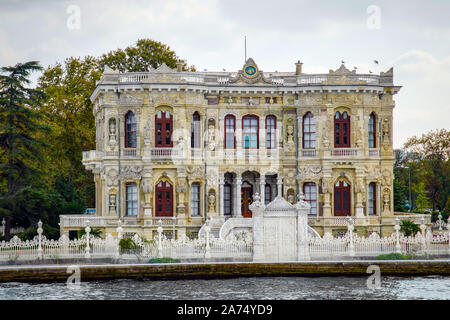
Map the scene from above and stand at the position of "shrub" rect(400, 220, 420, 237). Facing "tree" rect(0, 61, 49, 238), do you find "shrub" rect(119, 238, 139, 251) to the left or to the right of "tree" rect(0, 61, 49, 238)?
left

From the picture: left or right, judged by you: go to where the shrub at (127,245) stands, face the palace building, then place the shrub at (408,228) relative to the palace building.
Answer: right

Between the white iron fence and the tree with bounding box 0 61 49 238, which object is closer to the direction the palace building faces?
the white iron fence

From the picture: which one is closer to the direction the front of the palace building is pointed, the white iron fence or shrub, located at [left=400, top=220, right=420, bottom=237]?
the white iron fence

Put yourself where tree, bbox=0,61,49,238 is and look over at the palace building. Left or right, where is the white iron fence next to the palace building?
right

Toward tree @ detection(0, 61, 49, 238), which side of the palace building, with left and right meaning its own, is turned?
right

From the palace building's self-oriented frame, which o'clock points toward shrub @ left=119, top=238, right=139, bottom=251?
The shrub is roughly at 1 o'clock from the palace building.

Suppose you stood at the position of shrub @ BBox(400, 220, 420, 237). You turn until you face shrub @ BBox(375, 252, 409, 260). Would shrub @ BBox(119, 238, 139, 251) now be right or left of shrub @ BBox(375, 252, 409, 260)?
right

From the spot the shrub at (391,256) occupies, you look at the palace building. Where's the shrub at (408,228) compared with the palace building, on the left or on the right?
right

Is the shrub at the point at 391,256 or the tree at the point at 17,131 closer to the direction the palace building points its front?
the shrub

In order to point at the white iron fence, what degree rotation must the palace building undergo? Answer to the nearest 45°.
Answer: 0° — it already faces it

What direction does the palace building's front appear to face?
toward the camera
